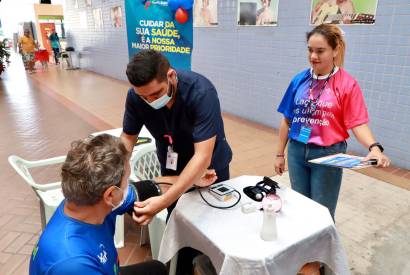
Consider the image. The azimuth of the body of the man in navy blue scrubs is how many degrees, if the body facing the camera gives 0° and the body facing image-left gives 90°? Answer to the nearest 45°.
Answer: approximately 45°

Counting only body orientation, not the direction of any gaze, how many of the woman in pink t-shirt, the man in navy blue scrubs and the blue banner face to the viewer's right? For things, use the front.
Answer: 0

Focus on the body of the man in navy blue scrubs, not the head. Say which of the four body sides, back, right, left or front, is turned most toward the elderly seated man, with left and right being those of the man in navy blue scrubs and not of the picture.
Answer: front

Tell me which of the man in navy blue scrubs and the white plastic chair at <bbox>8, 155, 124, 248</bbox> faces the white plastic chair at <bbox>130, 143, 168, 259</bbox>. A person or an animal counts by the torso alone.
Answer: the white plastic chair at <bbox>8, 155, 124, 248</bbox>

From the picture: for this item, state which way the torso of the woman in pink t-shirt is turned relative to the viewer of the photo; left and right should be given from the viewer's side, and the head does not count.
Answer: facing the viewer and to the left of the viewer

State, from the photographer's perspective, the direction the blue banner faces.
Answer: facing the viewer

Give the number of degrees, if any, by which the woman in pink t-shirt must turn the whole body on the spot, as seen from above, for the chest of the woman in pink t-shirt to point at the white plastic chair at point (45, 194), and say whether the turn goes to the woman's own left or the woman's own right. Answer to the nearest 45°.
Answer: approximately 45° to the woman's own right

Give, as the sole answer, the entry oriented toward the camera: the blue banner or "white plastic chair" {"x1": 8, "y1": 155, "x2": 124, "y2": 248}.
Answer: the blue banner

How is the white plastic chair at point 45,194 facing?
to the viewer's right

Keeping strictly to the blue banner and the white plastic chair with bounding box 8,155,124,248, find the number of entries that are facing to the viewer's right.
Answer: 1

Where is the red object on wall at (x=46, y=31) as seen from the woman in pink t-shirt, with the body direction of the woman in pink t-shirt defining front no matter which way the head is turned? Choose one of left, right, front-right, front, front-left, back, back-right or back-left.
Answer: right

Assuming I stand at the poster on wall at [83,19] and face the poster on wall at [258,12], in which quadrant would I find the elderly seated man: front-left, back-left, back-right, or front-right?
front-right

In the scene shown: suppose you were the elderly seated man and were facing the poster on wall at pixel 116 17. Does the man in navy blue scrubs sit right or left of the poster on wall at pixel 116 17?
right

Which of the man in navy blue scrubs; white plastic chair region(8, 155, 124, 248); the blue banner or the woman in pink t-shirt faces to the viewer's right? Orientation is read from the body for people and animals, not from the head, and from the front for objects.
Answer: the white plastic chair

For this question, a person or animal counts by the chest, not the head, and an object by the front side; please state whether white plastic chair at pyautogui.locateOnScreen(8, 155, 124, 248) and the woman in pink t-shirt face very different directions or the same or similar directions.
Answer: very different directions

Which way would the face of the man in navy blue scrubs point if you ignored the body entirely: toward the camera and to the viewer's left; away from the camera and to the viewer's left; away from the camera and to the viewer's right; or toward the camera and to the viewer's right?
toward the camera and to the viewer's left

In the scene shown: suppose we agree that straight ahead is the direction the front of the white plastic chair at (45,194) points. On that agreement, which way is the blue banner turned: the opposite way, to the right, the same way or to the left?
to the right
